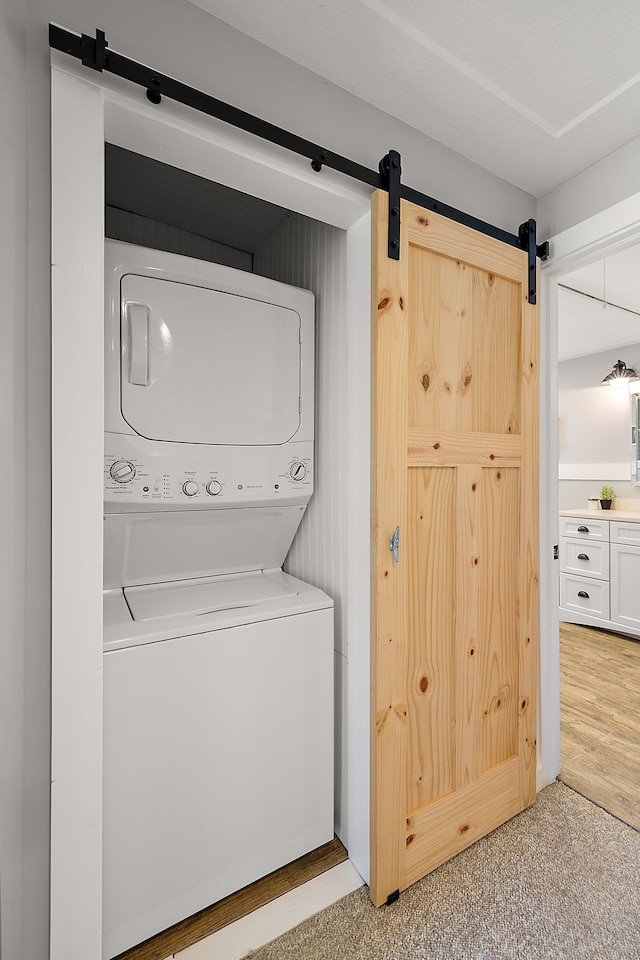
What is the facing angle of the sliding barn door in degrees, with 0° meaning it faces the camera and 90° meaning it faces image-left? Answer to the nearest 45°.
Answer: approximately 315°

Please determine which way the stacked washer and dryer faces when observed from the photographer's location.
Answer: facing the viewer and to the right of the viewer

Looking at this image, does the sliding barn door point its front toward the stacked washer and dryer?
no

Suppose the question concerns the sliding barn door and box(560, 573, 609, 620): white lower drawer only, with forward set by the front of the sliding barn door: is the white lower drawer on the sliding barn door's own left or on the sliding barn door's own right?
on the sliding barn door's own left

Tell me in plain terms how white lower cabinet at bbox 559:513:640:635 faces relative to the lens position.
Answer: facing the viewer and to the left of the viewer

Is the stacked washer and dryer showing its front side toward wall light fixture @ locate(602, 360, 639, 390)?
no
